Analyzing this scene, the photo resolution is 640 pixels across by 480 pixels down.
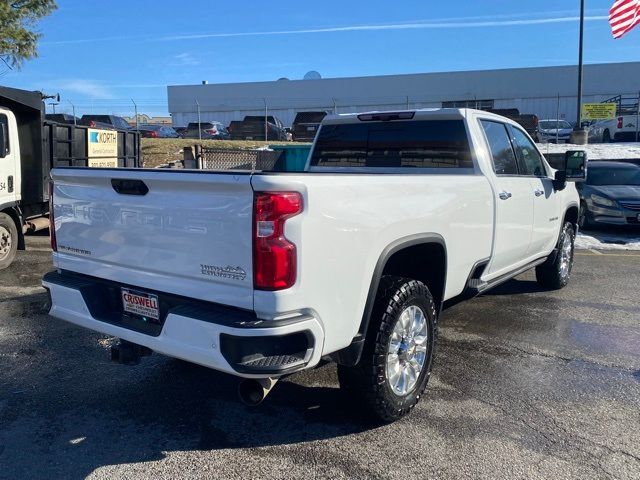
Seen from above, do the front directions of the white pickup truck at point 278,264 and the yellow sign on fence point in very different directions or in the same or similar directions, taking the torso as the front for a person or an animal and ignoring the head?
very different directions

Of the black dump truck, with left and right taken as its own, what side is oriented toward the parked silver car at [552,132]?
back

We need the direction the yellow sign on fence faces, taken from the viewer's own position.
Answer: facing the viewer

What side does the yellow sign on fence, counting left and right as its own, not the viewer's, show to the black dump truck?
front

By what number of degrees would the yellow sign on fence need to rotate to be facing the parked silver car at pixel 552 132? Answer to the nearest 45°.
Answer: approximately 90° to its right

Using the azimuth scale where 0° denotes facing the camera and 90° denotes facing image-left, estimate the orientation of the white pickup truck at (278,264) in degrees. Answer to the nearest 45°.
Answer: approximately 225°

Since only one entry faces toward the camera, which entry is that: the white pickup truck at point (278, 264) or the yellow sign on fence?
the yellow sign on fence

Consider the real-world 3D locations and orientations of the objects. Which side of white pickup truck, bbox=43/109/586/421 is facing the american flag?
front

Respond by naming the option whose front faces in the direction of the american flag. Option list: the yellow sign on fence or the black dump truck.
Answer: the yellow sign on fence

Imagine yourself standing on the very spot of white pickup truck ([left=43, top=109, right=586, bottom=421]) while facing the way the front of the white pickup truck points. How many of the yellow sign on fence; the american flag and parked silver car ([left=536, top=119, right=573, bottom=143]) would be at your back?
0

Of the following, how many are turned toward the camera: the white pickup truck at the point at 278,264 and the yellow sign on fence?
1

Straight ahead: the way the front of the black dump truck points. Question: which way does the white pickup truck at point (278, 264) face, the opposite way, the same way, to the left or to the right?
the opposite way

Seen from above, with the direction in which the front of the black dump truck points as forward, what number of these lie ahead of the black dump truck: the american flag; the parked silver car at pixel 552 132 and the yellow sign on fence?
0

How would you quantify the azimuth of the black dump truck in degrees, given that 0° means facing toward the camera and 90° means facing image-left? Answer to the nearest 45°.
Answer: approximately 45°
